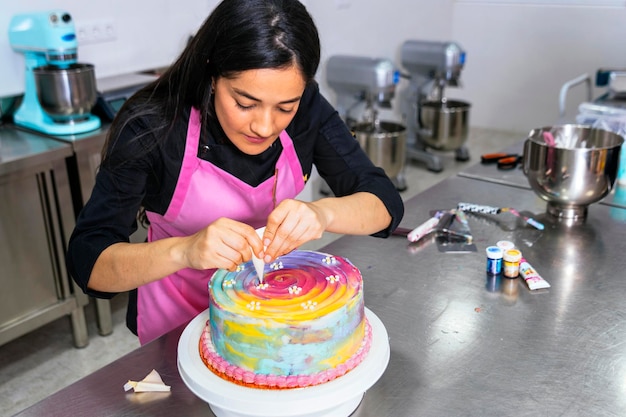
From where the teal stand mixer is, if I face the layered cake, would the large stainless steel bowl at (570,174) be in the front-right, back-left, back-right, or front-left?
front-left

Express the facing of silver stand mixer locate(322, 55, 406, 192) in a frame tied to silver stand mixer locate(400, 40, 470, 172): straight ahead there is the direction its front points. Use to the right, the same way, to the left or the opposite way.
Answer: the same way

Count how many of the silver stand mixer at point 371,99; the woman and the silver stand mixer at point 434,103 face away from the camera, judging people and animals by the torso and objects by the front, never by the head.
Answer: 0

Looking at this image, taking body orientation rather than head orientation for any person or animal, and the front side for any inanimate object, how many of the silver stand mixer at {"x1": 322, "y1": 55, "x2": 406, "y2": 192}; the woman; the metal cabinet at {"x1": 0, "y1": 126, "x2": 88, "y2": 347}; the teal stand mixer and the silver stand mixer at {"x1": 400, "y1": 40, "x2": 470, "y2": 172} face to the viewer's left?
0

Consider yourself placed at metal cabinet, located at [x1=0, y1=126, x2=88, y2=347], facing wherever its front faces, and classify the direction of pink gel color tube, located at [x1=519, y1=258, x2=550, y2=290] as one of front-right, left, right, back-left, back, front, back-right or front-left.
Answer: front

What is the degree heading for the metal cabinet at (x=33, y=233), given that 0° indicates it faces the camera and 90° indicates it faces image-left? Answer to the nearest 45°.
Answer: approximately 315°

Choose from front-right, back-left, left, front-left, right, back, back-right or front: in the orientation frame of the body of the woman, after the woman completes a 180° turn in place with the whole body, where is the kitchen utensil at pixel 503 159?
right

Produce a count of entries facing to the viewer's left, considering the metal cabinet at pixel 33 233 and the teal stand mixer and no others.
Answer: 0

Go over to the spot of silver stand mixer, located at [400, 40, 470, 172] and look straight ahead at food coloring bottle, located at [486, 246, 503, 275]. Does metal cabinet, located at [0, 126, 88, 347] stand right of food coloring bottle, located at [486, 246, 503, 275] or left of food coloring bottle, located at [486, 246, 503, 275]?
right

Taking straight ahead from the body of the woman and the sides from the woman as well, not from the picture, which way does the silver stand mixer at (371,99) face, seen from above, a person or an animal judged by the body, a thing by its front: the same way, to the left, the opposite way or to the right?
the same way

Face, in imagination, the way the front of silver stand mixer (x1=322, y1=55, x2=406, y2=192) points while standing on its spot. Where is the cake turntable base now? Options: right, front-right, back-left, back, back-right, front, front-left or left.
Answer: front-right

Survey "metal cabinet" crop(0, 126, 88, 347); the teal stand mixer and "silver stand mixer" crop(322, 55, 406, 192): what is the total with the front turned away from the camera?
0

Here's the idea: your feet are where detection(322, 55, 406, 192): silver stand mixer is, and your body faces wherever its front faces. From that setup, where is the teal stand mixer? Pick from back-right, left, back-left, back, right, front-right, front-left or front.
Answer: right

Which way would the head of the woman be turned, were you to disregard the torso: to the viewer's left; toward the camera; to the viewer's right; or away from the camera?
toward the camera

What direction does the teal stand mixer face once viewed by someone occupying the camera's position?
facing the viewer and to the right of the viewer

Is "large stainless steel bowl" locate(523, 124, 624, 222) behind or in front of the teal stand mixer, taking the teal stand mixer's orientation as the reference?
in front
